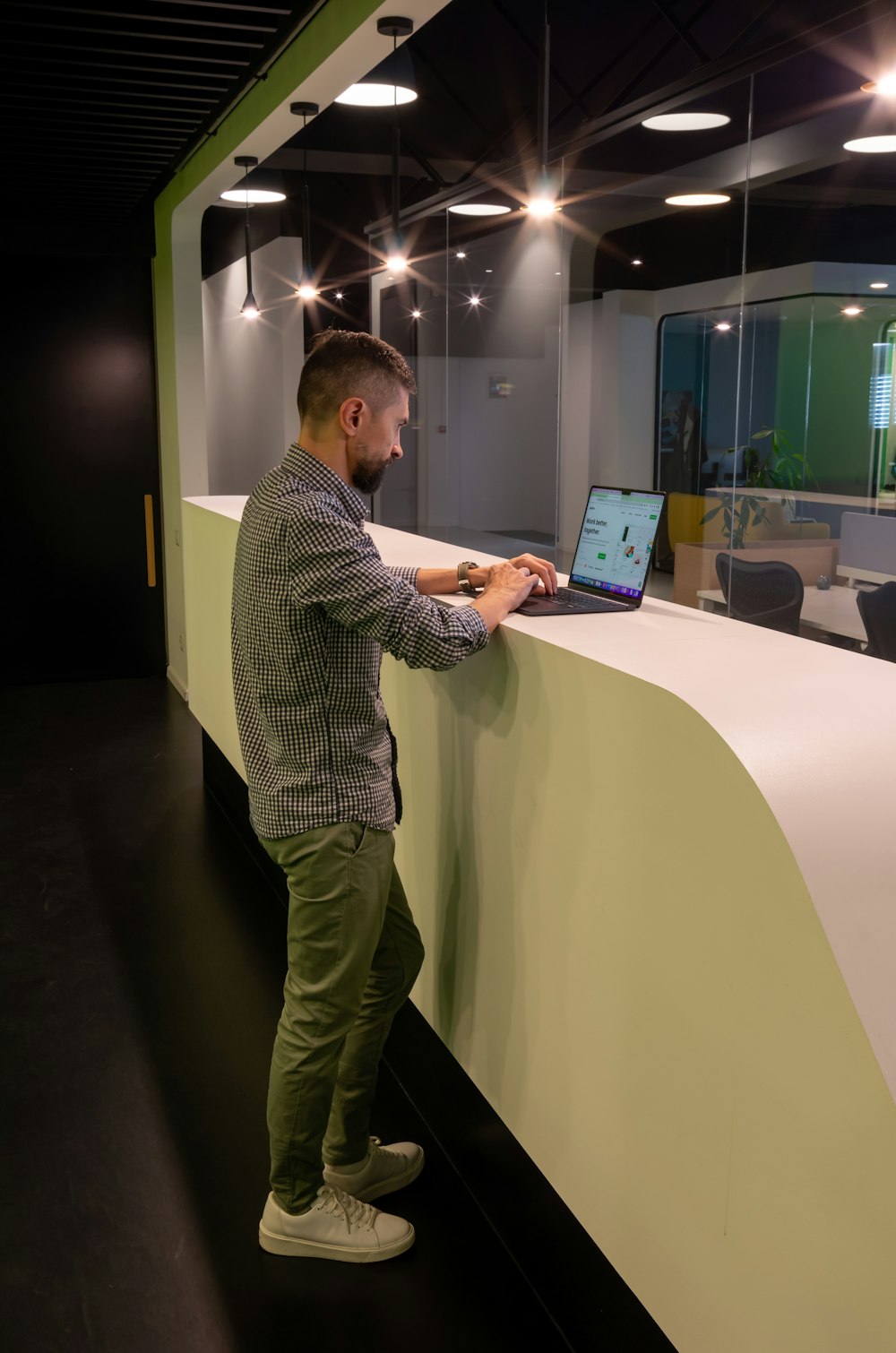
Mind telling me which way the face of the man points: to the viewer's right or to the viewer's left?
to the viewer's right

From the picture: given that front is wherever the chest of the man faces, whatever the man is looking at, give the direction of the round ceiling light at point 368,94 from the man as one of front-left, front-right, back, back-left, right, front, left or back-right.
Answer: left

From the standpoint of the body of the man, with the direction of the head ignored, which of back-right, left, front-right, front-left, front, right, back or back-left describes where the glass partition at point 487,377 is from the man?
left

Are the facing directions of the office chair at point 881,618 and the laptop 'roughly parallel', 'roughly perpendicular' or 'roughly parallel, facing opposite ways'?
roughly parallel, facing opposite ways

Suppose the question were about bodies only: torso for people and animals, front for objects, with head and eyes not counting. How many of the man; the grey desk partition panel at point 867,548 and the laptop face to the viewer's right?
1

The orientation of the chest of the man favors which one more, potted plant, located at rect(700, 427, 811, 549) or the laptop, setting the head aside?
the laptop

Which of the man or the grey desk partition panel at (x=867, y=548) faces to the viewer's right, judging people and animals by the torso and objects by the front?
the man

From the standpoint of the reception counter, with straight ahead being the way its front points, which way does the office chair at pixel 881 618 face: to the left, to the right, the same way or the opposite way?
the opposite way

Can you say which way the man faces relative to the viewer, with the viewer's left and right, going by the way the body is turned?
facing to the right of the viewer

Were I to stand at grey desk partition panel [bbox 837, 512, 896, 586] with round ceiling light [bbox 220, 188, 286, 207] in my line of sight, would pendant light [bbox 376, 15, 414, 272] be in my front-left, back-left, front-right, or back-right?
front-left

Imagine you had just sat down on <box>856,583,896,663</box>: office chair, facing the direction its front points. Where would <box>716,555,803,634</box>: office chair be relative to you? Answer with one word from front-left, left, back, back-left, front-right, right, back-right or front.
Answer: left

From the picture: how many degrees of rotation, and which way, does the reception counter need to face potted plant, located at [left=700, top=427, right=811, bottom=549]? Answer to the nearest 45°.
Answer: approximately 135° to its right
